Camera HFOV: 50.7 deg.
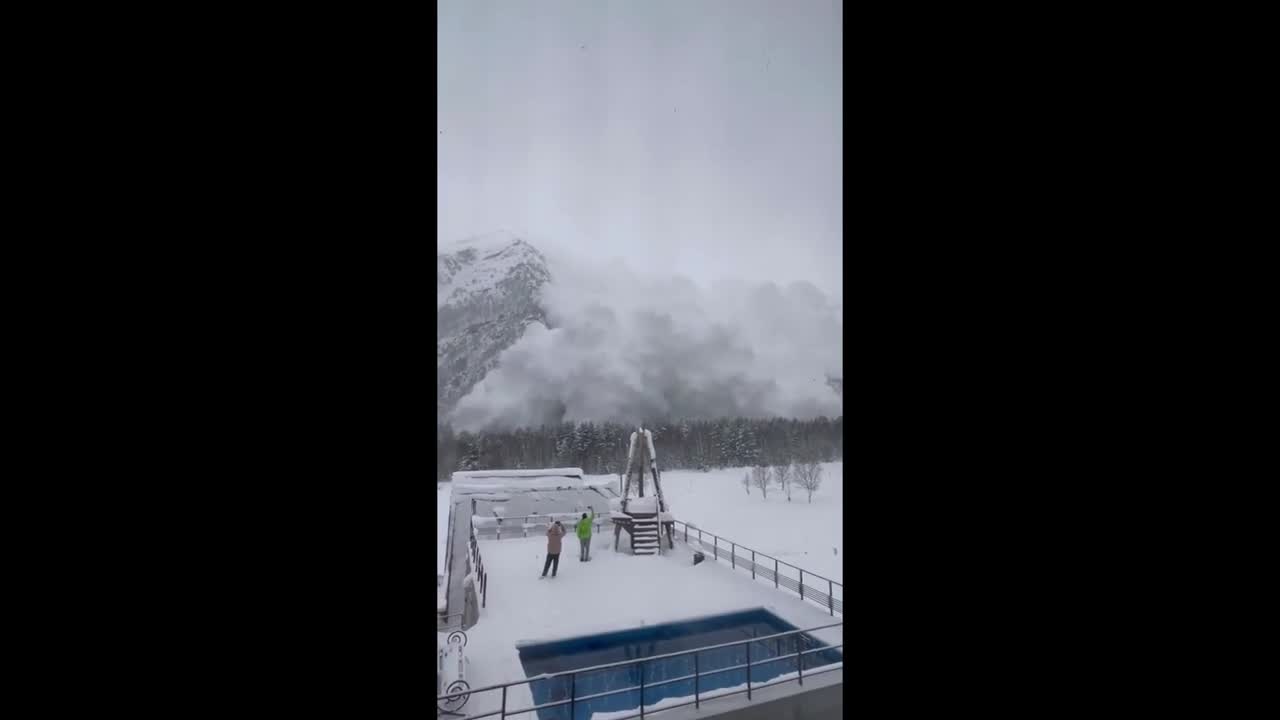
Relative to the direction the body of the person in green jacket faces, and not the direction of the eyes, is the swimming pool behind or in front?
behind

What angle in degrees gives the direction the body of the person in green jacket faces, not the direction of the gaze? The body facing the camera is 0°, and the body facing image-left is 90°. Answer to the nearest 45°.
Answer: approximately 180°

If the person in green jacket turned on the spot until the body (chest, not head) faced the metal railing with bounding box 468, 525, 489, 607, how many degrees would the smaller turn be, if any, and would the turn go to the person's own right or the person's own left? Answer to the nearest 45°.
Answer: approximately 135° to the person's own left

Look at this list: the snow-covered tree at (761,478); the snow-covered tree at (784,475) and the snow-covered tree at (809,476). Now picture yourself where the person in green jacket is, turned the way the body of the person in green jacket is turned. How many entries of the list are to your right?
3

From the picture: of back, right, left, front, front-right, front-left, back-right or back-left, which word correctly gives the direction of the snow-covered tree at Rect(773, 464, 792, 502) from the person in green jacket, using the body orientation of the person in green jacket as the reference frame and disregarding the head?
right

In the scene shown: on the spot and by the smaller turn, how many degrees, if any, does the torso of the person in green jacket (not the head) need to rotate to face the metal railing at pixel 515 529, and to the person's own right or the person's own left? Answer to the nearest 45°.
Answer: approximately 45° to the person's own left

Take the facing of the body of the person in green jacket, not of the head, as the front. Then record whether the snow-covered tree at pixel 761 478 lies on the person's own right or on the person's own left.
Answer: on the person's own right

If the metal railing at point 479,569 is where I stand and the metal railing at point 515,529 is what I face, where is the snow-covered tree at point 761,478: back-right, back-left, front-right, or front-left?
front-right

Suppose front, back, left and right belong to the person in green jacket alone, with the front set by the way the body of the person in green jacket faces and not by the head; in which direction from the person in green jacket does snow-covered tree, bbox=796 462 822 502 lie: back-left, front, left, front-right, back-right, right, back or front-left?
right

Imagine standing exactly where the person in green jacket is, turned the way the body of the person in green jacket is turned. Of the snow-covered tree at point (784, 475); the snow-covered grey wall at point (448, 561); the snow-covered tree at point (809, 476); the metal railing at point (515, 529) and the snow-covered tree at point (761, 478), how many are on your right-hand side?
3
